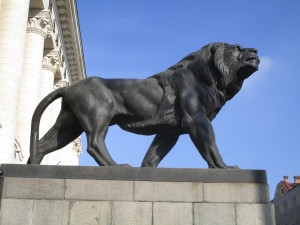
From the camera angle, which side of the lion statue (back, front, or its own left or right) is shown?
right
